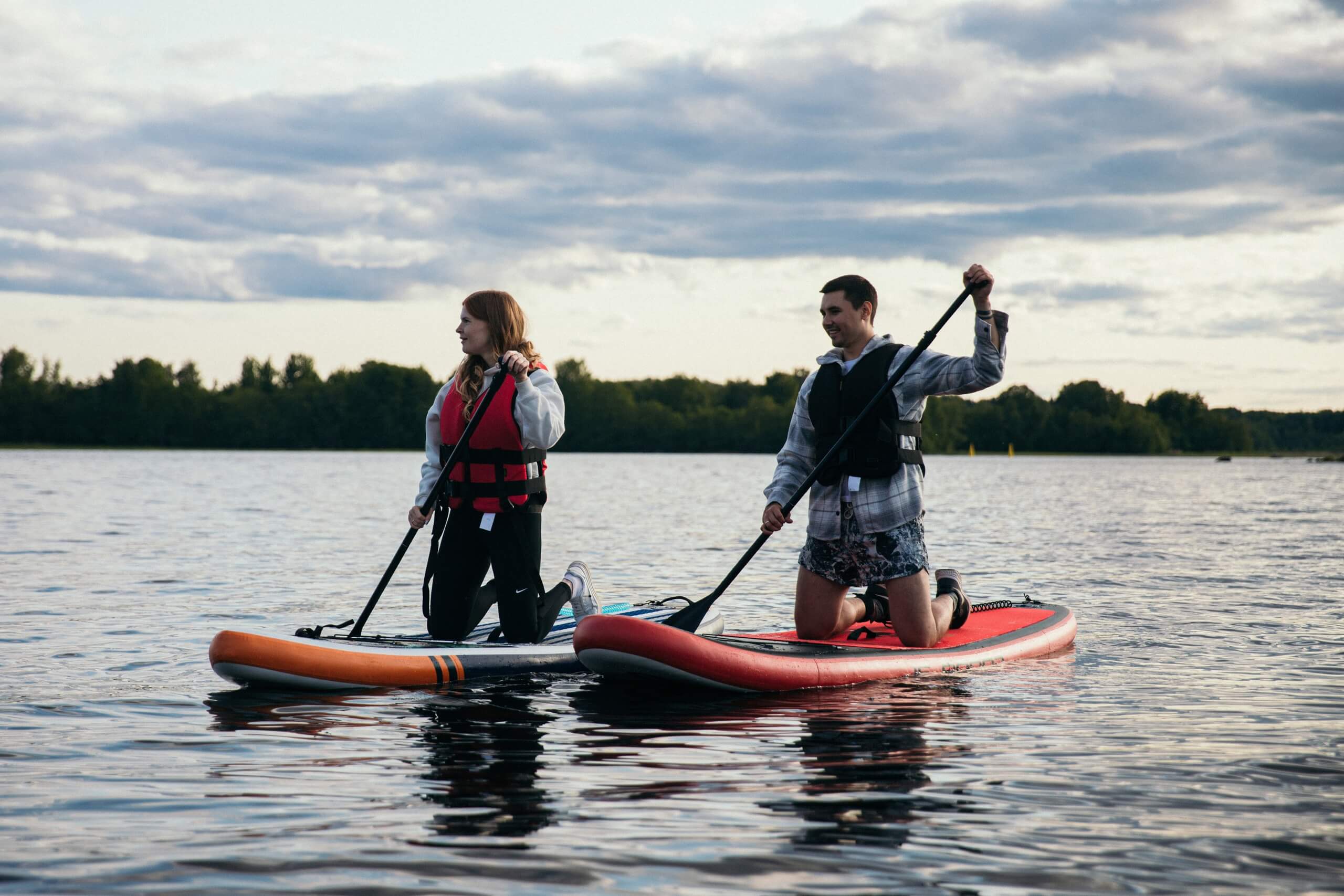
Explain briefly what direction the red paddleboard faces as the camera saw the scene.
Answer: facing the viewer and to the left of the viewer

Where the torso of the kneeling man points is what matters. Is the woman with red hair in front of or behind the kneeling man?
in front

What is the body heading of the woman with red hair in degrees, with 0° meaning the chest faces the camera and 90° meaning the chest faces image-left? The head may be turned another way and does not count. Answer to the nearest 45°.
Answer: approximately 45°

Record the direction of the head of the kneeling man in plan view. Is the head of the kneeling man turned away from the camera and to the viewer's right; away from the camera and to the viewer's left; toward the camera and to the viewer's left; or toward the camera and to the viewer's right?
toward the camera and to the viewer's left

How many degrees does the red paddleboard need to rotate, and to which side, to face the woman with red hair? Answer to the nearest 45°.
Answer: approximately 45° to its right

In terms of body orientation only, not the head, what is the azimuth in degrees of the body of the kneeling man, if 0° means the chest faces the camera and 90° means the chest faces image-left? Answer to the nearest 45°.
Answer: approximately 45°

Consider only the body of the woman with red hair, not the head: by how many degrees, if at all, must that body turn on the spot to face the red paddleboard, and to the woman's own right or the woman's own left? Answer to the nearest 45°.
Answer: approximately 135° to the woman's own left

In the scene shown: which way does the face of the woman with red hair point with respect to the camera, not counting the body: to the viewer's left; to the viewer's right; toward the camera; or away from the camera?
to the viewer's left
